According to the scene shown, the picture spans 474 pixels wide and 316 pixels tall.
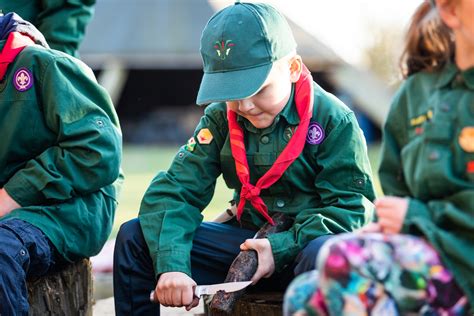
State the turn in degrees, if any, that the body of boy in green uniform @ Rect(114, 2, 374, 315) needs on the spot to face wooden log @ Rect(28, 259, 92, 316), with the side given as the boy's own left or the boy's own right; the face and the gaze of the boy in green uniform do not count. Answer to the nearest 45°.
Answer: approximately 45° to the boy's own right

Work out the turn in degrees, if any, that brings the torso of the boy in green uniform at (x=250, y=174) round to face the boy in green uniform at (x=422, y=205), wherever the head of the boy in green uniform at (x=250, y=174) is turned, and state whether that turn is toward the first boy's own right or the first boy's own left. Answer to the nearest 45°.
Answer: approximately 90° to the first boy's own left

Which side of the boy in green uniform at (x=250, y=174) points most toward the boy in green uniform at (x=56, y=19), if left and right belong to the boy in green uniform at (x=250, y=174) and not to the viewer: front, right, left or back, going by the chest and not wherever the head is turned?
right

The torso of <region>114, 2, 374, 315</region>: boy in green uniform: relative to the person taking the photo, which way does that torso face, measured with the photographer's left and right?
facing the viewer and to the left of the viewer

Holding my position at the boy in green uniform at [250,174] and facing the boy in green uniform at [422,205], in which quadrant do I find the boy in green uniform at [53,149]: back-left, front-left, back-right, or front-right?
back-right
